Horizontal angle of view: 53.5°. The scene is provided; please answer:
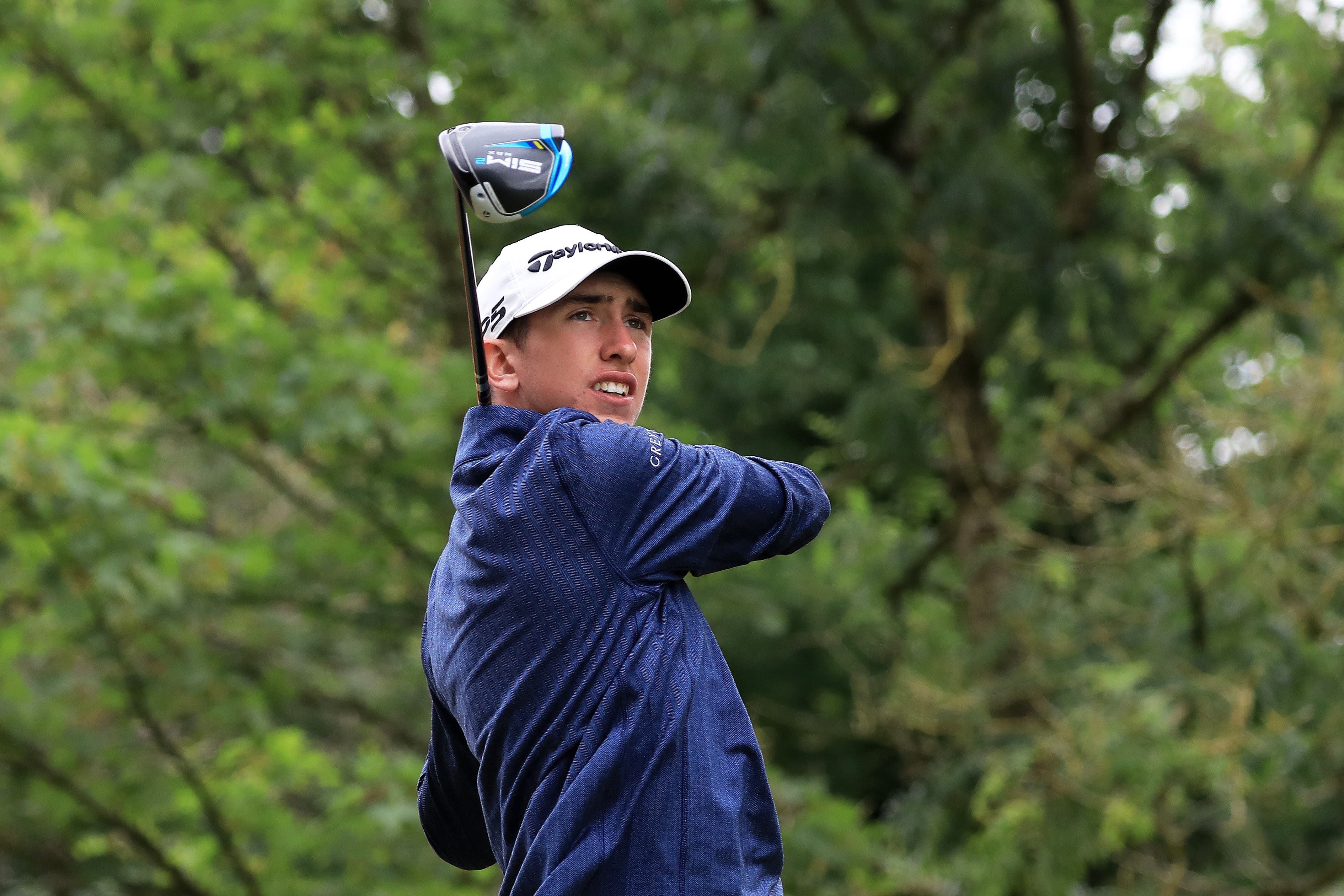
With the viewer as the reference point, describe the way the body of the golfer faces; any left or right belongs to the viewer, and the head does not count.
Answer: facing away from the viewer and to the right of the viewer
